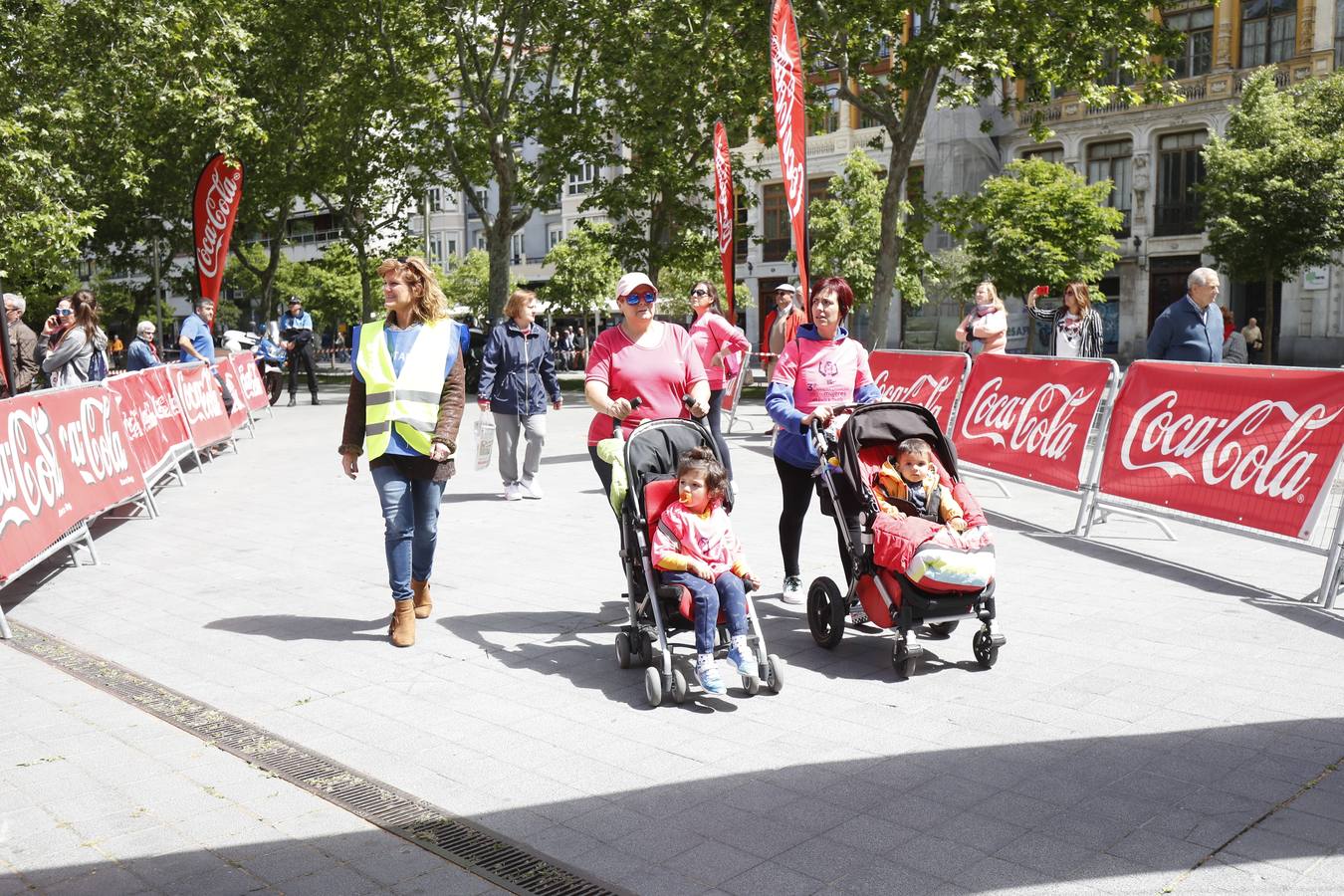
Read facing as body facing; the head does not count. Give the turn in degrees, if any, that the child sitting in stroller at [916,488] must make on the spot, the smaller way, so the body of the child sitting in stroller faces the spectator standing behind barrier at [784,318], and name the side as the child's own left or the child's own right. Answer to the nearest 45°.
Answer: approximately 180°

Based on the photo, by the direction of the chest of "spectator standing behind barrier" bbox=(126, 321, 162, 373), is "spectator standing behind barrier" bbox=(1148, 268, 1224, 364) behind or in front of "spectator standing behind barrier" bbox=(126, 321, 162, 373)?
in front

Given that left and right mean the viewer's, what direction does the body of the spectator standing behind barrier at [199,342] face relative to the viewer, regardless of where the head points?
facing the viewer and to the right of the viewer

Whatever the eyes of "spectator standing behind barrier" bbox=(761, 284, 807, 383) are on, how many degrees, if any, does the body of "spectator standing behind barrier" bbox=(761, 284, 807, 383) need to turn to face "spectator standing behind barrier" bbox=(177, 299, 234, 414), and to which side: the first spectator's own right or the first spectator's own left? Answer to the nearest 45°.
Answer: approximately 45° to the first spectator's own right

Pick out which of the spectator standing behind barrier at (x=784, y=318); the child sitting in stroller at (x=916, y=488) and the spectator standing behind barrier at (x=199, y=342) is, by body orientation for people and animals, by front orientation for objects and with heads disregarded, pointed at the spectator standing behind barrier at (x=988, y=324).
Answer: the spectator standing behind barrier at (x=199, y=342)

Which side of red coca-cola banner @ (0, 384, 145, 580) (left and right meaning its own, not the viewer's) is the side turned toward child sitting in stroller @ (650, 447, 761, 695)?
front

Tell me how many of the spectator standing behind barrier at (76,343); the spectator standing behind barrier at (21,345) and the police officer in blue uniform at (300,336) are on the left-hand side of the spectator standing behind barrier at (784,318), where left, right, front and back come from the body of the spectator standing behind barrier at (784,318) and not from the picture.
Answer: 0

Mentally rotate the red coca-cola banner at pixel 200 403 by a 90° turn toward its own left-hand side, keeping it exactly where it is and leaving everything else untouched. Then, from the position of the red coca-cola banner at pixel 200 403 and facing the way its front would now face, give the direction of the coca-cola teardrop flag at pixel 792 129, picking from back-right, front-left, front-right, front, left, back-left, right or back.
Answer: right

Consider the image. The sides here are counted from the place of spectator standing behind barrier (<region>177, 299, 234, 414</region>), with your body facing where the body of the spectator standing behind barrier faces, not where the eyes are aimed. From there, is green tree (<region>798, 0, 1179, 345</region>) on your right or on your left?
on your left

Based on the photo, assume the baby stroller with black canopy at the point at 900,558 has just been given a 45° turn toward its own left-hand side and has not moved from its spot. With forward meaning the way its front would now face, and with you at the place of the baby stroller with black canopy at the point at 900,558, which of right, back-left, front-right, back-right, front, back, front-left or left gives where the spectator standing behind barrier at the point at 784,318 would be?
left

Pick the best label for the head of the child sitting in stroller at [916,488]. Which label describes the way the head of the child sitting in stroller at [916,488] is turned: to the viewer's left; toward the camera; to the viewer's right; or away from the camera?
toward the camera

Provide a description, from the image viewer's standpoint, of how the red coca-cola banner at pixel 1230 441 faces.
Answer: facing the viewer and to the left of the viewer

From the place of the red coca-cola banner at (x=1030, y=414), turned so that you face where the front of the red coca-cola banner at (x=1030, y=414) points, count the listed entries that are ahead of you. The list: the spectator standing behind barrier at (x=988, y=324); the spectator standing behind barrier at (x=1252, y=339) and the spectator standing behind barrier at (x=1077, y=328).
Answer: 0

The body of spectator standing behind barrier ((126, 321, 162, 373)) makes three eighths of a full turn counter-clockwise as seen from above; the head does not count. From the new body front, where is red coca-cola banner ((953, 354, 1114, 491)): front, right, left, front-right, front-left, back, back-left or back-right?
back-right

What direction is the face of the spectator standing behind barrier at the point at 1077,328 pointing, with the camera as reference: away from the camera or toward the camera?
toward the camera

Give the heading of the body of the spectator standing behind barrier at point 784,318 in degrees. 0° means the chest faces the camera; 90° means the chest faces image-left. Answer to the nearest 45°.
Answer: approximately 45°

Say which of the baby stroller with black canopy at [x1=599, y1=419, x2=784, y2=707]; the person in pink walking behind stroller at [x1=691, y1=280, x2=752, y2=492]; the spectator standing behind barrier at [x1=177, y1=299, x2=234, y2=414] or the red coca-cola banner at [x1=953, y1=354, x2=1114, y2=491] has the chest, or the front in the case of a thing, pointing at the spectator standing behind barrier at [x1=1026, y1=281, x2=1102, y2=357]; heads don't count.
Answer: the spectator standing behind barrier at [x1=177, y1=299, x2=234, y2=414]

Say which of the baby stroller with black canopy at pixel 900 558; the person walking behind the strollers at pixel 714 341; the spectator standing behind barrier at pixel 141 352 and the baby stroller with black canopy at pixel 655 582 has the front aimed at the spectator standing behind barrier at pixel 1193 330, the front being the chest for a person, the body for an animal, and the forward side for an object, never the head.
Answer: the spectator standing behind barrier at pixel 141 352

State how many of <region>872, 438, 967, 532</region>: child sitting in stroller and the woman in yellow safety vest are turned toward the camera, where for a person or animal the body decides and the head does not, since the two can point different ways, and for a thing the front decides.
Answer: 2

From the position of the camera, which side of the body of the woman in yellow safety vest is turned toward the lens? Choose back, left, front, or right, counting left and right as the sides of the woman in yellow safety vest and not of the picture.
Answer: front
